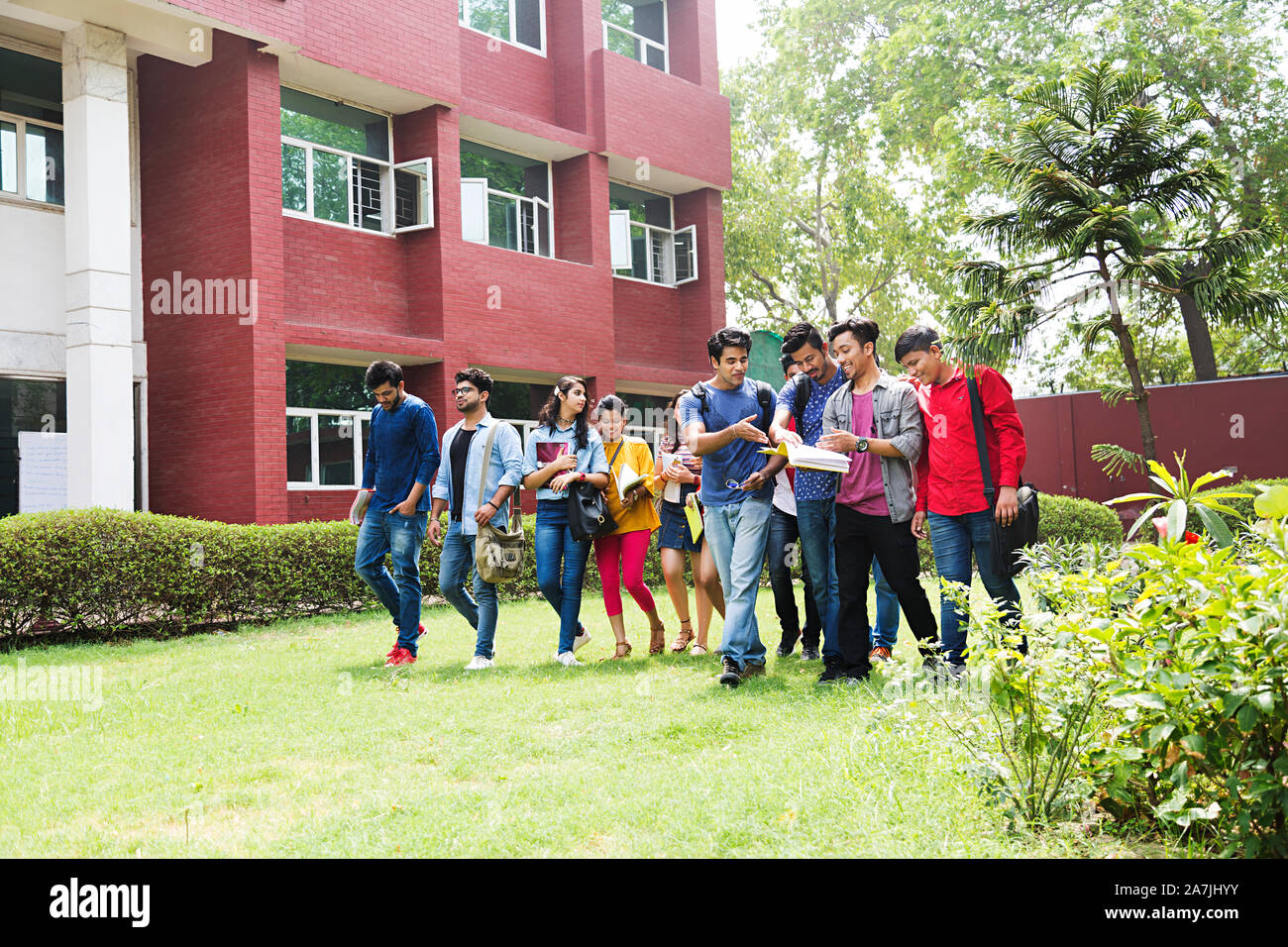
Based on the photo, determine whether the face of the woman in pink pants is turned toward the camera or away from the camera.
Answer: toward the camera

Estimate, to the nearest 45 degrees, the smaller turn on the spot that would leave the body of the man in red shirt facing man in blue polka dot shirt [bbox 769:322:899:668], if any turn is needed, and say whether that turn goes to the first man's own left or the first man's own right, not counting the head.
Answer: approximately 90° to the first man's own right

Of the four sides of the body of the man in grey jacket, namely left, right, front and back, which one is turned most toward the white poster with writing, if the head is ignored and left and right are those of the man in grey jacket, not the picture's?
right

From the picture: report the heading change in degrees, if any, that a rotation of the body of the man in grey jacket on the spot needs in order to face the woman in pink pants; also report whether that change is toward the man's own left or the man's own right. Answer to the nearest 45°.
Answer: approximately 90° to the man's own right

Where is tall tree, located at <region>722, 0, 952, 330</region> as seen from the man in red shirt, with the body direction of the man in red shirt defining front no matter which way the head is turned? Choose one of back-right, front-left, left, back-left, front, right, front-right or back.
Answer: back-right

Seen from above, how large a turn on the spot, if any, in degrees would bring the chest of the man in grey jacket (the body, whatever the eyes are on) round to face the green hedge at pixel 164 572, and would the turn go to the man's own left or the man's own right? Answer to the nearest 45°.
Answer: approximately 90° to the man's own right

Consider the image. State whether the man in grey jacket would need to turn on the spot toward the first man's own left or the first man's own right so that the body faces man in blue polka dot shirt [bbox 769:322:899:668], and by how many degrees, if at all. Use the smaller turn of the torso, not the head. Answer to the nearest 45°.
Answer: approximately 90° to the first man's own right

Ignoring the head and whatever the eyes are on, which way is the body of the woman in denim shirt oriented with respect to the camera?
toward the camera

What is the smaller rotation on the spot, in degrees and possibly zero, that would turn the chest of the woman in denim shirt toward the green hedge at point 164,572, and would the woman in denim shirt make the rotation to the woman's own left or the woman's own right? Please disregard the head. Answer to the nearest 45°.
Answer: approximately 135° to the woman's own right

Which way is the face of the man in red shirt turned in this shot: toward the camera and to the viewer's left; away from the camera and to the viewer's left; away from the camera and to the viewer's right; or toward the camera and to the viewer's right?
toward the camera and to the viewer's left

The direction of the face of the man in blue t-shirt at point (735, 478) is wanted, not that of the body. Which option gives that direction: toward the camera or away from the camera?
toward the camera

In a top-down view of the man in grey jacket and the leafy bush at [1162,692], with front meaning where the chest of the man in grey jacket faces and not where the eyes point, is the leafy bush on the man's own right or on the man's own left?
on the man's own left

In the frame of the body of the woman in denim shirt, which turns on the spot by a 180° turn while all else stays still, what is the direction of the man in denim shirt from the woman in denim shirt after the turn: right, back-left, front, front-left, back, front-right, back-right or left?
left

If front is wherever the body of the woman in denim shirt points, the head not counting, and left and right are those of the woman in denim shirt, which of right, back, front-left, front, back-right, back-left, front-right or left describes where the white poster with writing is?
back-right

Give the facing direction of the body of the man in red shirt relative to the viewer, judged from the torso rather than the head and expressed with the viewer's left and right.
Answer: facing the viewer and to the left of the viewer

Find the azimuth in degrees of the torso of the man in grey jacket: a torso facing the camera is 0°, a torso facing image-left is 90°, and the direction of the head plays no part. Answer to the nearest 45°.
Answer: approximately 45°
